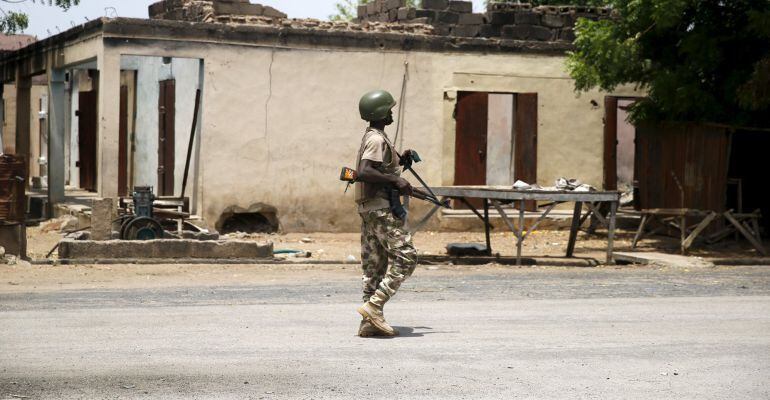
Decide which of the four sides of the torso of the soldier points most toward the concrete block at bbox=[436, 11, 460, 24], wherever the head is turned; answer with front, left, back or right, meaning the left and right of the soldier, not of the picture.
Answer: left

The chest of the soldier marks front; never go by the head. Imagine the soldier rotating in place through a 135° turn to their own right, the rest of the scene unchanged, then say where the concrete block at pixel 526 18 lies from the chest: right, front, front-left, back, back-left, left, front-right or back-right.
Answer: back-right

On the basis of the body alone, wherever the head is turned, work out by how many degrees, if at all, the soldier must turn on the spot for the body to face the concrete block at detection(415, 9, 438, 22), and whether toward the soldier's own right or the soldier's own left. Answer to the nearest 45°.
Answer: approximately 90° to the soldier's own left

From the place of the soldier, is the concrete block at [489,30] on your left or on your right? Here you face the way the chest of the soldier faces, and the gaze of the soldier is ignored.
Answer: on your left

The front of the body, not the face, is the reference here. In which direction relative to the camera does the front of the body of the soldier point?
to the viewer's right

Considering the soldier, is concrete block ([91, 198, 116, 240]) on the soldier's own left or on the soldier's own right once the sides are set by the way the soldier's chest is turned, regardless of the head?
on the soldier's own left

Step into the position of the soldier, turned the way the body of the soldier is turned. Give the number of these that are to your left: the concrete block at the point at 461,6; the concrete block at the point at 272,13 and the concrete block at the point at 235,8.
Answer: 3

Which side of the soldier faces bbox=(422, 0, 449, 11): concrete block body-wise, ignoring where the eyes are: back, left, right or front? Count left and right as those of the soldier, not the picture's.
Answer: left

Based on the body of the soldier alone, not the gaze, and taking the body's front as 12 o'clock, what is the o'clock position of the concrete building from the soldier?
The concrete building is roughly at 9 o'clock from the soldier.

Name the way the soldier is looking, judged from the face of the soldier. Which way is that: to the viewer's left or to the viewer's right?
to the viewer's right
